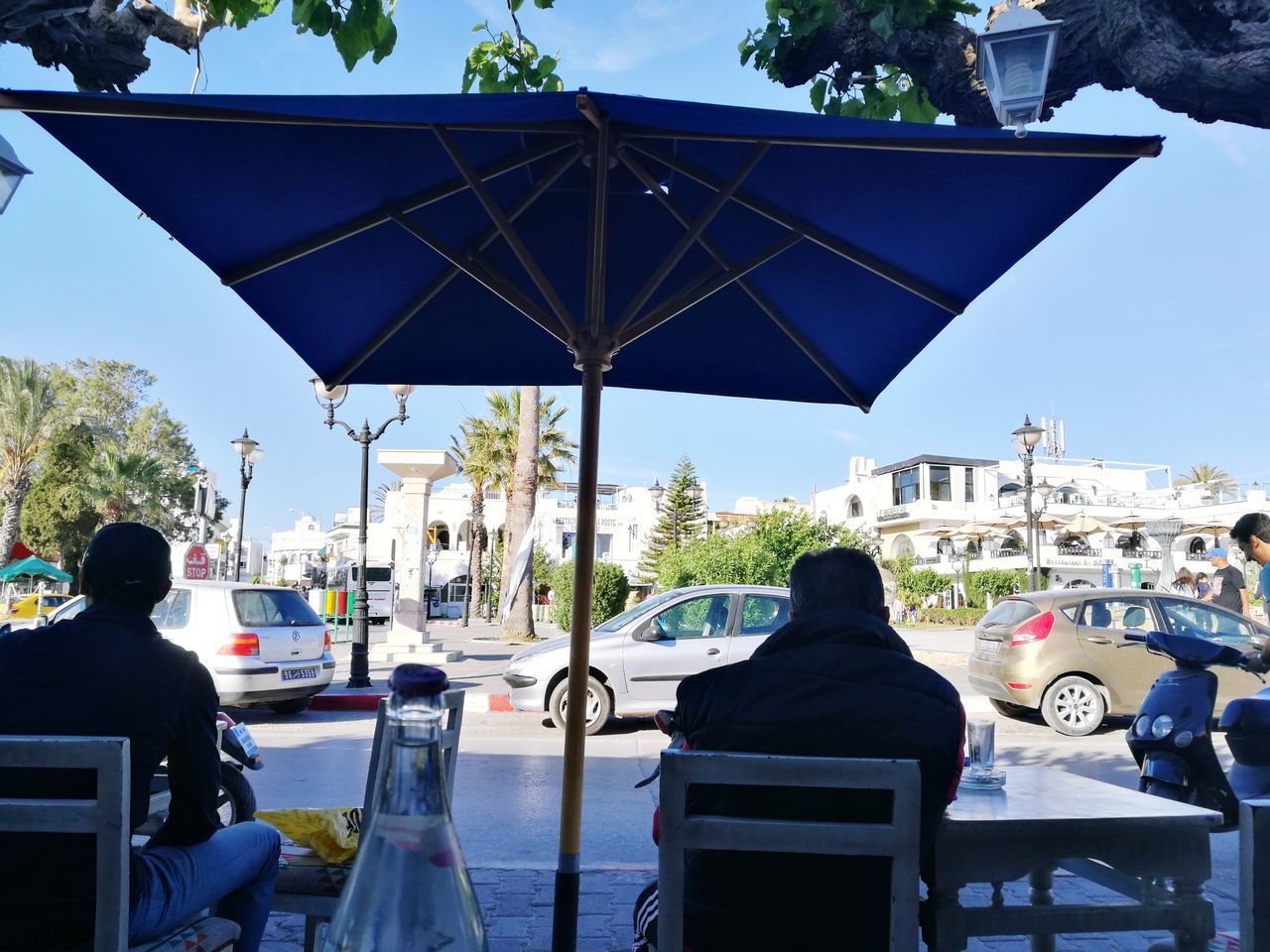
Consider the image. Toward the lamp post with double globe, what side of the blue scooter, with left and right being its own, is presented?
right

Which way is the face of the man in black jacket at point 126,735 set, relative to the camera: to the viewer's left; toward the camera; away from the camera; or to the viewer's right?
away from the camera

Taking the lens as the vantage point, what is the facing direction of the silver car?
facing to the left of the viewer

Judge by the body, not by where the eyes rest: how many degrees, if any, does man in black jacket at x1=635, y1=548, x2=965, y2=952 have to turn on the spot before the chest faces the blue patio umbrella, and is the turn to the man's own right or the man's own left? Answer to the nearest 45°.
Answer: approximately 45° to the man's own left

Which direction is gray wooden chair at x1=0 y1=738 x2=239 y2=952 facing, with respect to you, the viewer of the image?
facing away from the viewer and to the right of the viewer

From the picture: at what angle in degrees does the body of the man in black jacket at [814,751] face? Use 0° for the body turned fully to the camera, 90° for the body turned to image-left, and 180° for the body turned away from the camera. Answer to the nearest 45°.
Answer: approximately 180°

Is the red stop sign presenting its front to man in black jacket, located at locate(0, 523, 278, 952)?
yes

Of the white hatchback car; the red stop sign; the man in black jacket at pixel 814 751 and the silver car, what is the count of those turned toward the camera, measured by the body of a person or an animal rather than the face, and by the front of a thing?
1

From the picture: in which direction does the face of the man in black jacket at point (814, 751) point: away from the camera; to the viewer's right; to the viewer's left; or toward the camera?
away from the camera

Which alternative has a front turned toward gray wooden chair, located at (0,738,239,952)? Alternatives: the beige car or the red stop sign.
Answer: the red stop sign

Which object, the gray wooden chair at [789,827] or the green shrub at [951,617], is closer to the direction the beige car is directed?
the green shrub

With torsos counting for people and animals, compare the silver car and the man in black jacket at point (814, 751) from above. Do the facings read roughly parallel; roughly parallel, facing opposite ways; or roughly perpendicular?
roughly perpendicular

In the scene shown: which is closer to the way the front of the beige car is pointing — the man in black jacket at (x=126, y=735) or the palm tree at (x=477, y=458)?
the palm tree

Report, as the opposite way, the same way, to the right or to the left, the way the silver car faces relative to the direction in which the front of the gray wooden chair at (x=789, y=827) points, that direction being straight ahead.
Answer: to the left

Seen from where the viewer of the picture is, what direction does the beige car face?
facing away from the viewer and to the right of the viewer

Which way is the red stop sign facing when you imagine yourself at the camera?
facing the viewer
